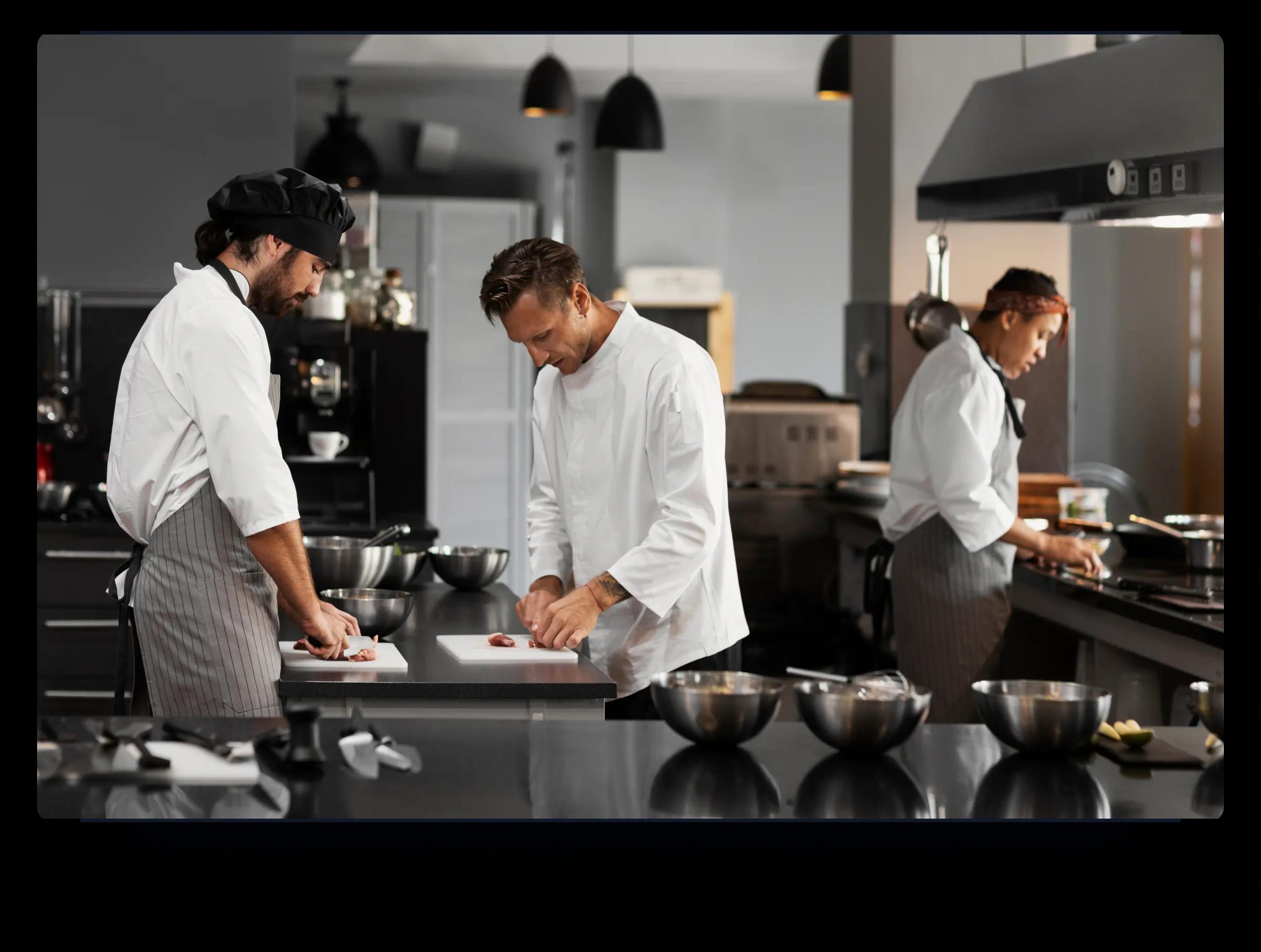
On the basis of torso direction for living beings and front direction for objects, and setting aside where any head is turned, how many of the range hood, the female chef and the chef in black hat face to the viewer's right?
2

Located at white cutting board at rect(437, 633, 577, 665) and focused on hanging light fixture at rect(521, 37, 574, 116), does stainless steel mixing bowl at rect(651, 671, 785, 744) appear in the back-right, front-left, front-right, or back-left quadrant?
back-right

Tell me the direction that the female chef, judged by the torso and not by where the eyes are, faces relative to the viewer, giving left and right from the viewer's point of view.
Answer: facing to the right of the viewer

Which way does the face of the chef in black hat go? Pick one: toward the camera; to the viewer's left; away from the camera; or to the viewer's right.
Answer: to the viewer's right

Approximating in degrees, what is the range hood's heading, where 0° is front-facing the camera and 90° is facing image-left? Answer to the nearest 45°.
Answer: approximately 45°

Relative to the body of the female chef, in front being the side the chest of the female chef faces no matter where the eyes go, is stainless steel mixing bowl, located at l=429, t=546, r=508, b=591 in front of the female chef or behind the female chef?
behind

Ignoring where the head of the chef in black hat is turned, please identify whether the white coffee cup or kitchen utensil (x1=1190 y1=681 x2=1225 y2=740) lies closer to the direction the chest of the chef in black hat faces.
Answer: the kitchen utensil

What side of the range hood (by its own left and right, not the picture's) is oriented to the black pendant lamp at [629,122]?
right

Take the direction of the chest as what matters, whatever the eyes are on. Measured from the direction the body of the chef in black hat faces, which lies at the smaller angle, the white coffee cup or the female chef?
the female chef

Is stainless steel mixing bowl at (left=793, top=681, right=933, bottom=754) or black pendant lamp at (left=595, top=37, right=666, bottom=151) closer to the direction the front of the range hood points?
the stainless steel mixing bowl

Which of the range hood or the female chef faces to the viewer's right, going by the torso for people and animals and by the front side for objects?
the female chef

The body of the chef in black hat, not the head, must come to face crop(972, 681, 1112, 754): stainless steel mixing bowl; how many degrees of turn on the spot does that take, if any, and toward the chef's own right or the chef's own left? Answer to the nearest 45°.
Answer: approximately 45° to the chef's own right

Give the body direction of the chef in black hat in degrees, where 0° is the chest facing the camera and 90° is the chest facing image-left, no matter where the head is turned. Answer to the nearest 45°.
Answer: approximately 270°

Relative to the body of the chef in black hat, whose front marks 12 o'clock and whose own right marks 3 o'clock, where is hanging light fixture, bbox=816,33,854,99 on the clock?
The hanging light fixture is roughly at 10 o'clock from the chef in black hat.

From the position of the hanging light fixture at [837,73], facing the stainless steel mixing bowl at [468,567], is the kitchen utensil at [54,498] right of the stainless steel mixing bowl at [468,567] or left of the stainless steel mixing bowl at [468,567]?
right
